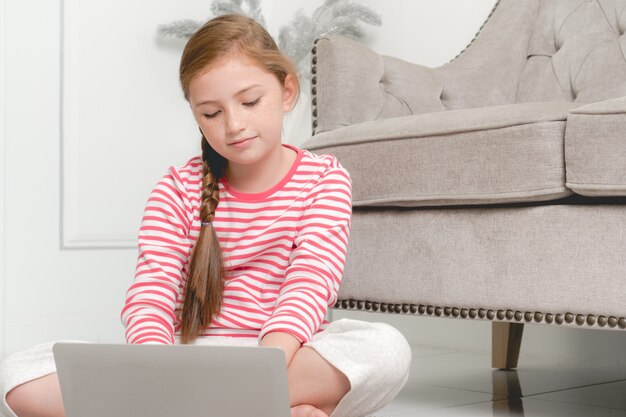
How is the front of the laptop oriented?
away from the camera

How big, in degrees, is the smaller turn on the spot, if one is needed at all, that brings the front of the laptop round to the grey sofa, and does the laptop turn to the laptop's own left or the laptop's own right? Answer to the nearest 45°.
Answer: approximately 45° to the laptop's own right

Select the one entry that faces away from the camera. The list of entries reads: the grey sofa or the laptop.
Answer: the laptop

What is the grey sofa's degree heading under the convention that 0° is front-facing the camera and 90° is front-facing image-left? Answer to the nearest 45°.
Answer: approximately 45°
